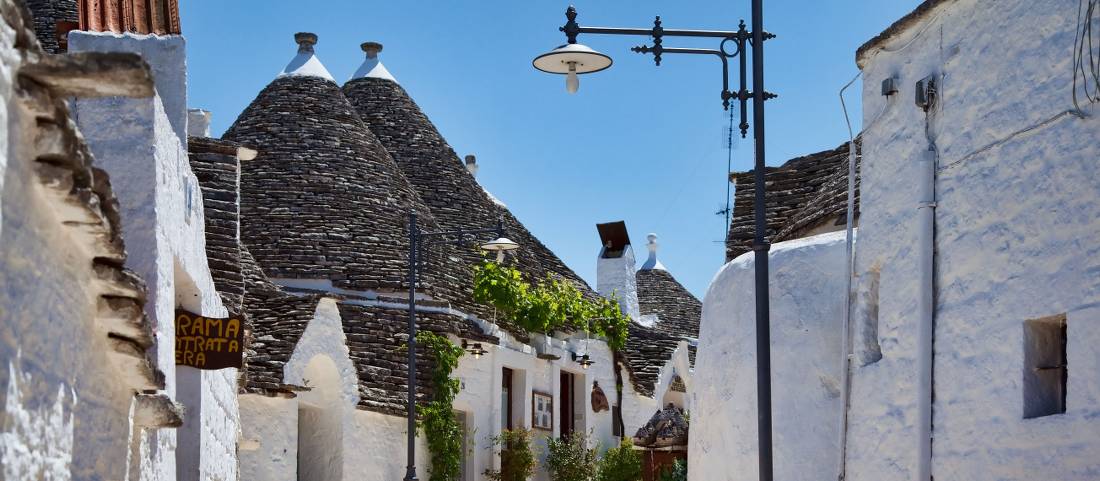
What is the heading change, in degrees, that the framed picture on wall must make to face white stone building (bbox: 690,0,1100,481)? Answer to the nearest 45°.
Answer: approximately 45° to its right

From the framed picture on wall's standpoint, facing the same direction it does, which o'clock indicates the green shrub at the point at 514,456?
The green shrub is roughly at 2 o'clock from the framed picture on wall.

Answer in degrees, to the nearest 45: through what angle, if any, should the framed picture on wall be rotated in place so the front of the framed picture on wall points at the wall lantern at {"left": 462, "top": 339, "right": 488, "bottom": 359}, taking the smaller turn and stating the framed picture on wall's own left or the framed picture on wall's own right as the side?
approximately 45° to the framed picture on wall's own right

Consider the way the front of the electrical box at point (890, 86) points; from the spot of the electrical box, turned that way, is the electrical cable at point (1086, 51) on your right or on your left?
on your left

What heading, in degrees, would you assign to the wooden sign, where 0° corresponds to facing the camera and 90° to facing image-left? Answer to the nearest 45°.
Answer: approximately 0°

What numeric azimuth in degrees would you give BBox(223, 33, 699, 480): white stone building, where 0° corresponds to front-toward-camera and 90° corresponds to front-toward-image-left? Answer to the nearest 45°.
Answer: approximately 315°

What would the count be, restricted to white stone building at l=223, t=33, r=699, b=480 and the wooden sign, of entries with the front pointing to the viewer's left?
0

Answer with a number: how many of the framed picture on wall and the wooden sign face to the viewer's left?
0

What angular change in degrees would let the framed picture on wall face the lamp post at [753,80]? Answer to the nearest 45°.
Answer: approximately 45° to its right

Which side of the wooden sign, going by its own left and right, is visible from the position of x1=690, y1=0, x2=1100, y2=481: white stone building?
left

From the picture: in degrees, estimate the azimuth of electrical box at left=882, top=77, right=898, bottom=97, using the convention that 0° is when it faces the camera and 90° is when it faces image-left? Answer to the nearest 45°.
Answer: approximately 45°
